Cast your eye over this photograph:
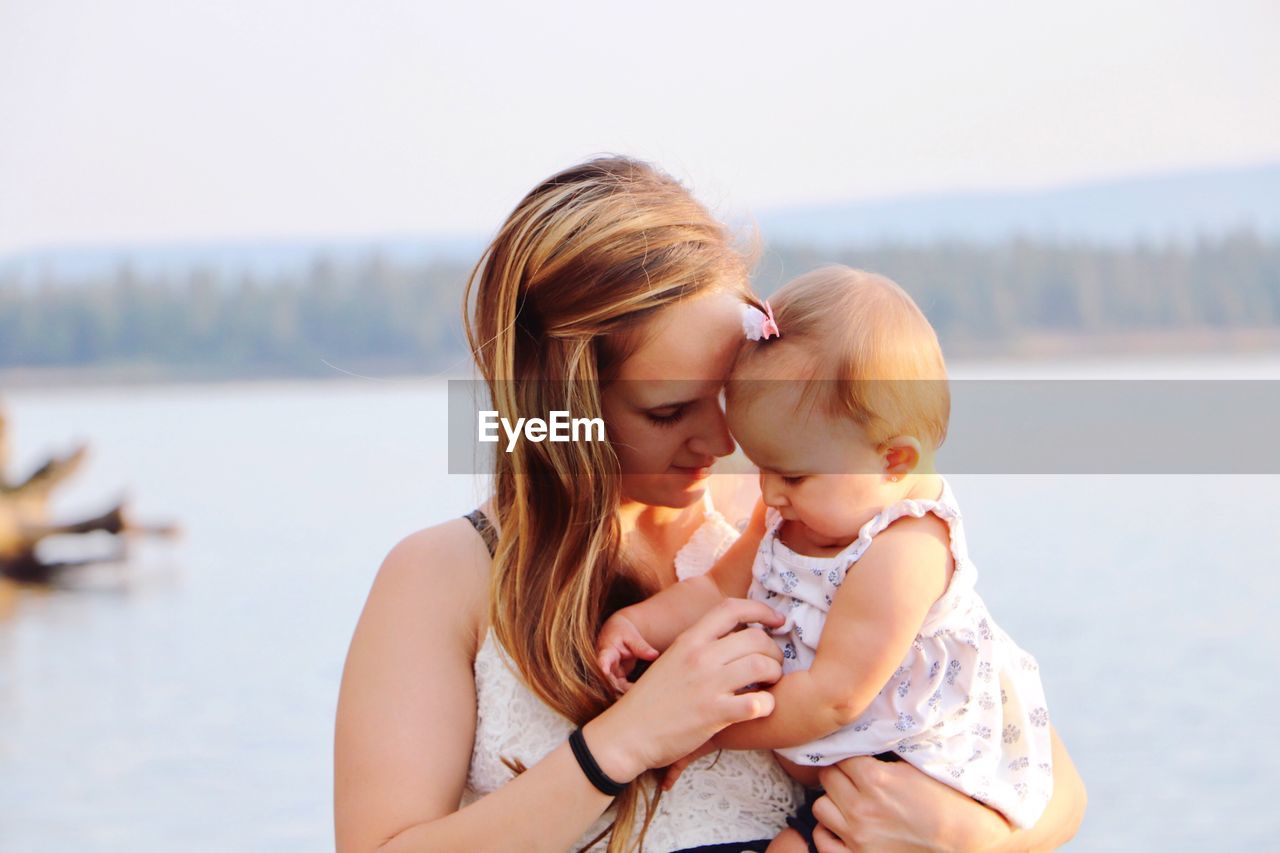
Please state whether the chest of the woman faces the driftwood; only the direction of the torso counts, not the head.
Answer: no

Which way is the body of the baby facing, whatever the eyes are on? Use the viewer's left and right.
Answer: facing the viewer and to the left of the viewer

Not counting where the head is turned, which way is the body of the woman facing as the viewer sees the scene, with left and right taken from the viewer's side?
facing the viewer and to the right of the viewer

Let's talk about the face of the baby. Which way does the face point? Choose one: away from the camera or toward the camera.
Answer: toward the camera

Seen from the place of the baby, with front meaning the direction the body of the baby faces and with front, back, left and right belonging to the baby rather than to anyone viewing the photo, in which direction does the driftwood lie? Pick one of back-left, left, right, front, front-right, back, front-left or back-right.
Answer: right

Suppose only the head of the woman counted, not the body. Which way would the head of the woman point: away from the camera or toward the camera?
toward the camera
